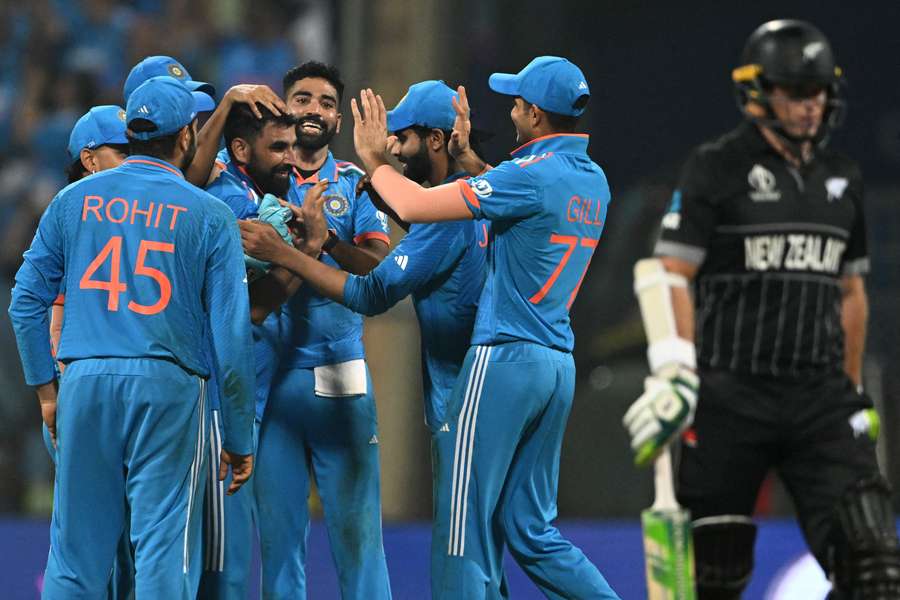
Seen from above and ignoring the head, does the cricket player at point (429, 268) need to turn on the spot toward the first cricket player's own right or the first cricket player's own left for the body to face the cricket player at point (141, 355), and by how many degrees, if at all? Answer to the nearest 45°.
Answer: approximately 45° to the first cricket player's own left

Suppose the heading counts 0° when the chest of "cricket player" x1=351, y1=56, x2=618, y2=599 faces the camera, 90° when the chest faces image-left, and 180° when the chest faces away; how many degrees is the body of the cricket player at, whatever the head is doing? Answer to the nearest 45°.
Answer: approximately 135°

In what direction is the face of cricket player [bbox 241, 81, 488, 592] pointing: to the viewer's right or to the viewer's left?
to the viewer's left

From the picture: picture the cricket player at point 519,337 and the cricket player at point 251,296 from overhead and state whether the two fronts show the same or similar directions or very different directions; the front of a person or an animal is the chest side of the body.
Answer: very different directions

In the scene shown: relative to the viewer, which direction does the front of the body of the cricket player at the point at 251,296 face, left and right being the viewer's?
facing the viewer and to the right of the viewer

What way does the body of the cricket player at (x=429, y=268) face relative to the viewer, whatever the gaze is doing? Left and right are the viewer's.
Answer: facing to the left of the viewer

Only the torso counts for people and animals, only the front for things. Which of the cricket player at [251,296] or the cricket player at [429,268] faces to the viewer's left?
the cricket player at [429,268]

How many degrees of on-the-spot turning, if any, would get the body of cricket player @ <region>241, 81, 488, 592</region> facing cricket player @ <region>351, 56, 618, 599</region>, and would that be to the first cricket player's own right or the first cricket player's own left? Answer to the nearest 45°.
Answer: approximately 135° to the first cricket player's own left

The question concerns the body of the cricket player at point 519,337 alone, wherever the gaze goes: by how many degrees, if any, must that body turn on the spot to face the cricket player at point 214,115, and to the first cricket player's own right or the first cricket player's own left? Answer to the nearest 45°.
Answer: approximately 45° to the first cricket player's own left

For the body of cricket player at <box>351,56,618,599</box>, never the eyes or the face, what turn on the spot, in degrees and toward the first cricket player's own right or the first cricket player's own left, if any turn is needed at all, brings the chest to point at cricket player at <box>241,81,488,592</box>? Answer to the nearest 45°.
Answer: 0° — they already face them

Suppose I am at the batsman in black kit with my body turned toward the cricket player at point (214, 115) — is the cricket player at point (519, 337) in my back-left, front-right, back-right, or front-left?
front-right

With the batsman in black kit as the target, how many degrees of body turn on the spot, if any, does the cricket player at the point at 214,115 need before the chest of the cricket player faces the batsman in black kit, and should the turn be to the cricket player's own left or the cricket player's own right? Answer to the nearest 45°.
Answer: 0° — they already face them

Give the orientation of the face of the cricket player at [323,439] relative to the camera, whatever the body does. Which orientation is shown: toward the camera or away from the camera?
toward the camera
